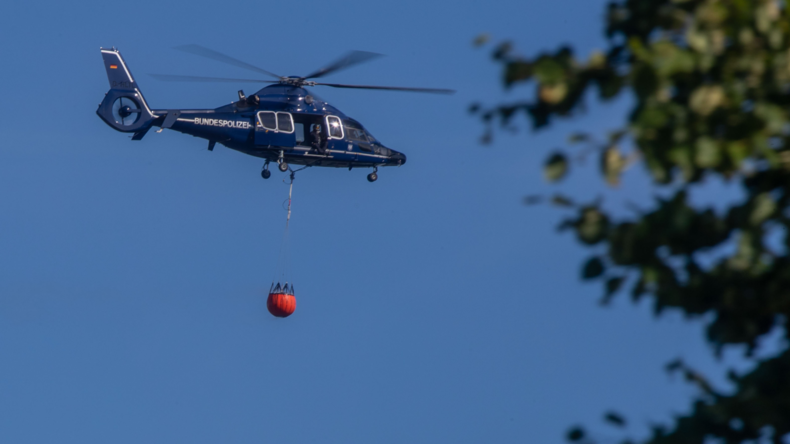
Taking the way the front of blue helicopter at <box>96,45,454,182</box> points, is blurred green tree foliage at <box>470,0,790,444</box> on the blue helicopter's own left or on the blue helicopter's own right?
on the blue helicopter's own right

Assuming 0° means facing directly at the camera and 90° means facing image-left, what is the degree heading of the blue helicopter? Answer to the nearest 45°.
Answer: approximately 270°
